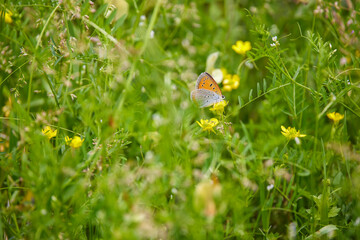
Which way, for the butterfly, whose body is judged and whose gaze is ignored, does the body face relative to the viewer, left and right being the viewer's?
facing to the right of the viewer
